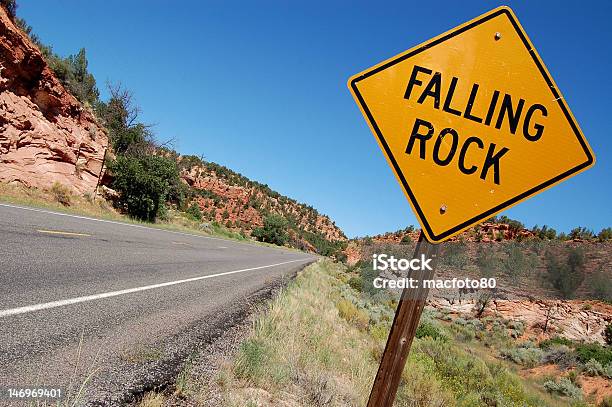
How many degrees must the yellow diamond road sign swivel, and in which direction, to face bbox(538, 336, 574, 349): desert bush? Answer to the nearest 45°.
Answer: approximately 180°

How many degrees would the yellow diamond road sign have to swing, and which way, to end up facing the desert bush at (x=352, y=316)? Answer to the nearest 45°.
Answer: approximately 180°

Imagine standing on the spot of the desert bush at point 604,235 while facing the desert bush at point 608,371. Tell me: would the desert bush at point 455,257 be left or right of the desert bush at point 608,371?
right

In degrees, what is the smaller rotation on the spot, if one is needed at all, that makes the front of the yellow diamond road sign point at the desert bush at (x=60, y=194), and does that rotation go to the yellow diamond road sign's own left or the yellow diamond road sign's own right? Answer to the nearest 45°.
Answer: approximately 135° to the yellow diamond road sign's own right

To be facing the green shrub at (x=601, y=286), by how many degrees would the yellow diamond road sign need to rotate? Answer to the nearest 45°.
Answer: approximately 180°

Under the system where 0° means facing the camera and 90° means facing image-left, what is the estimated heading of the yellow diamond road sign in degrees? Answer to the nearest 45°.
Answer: approximately 0°

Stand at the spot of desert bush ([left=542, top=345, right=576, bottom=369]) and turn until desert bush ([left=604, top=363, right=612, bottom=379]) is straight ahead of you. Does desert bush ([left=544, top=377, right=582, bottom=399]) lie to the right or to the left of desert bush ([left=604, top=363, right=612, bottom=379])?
right

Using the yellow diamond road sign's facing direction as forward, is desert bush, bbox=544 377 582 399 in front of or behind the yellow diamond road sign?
behind

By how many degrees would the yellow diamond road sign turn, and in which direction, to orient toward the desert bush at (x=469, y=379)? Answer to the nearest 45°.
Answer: approximately 180°

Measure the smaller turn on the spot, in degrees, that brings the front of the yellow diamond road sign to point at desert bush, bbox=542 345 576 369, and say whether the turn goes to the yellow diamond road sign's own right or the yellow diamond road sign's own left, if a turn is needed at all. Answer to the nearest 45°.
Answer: approximately 180°

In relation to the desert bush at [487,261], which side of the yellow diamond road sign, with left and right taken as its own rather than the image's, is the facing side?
back

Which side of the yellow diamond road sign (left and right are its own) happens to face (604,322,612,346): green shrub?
back

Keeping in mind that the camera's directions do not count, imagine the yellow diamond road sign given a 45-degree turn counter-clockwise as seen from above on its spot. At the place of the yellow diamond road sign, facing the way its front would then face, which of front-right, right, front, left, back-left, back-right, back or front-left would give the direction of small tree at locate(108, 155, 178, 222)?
back

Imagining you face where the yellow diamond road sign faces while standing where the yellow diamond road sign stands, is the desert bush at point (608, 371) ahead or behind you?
behind
